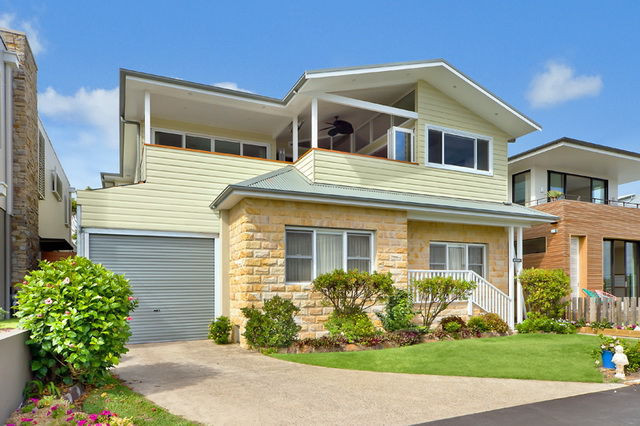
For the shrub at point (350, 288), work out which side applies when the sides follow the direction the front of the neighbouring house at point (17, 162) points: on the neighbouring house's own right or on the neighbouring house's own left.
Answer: on the neighbouring house's own left

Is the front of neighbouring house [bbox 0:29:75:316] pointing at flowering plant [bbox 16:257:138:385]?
yes

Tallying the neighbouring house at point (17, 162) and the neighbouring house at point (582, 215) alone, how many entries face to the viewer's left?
0

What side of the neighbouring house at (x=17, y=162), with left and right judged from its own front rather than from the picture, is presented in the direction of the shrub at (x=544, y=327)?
left

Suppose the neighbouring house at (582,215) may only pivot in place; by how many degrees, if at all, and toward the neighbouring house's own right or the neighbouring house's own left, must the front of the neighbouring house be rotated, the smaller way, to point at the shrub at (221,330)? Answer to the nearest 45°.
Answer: approximately 90° to the neighbouring house's own right

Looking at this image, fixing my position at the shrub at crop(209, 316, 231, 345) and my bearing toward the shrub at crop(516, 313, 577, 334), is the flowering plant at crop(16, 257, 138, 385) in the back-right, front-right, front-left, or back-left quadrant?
back-right

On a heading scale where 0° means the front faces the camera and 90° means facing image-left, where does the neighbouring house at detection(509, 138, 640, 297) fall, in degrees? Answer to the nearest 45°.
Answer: approximately 315°
